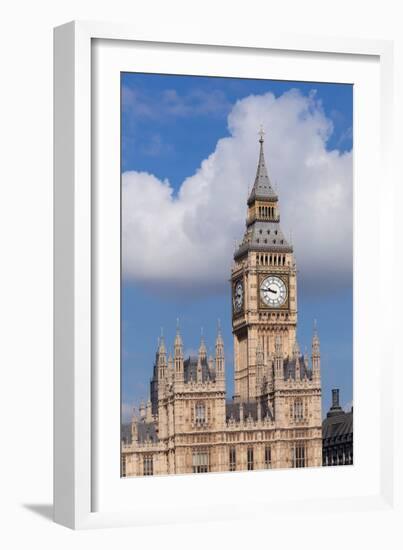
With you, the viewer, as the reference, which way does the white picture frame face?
facing the viewer and to the right of the viewer
